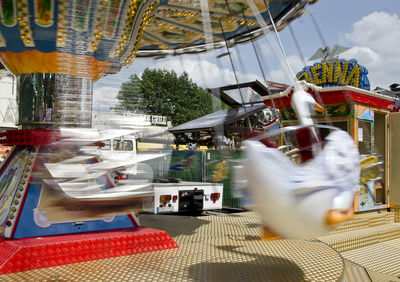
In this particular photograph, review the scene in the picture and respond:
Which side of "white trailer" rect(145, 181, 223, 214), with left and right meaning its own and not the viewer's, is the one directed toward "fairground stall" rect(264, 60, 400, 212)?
right

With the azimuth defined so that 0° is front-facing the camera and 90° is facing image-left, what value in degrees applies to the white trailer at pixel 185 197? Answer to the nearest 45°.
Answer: approximately 180°

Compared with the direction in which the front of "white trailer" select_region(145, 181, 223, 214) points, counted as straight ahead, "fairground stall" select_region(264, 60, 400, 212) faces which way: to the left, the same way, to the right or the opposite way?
the opposite way

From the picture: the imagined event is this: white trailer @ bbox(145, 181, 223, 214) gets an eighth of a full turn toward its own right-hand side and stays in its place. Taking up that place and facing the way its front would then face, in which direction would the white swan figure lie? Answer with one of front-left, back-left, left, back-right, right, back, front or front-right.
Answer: back-right

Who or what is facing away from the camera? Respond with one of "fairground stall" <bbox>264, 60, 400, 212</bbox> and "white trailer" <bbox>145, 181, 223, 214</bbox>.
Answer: the white trailer

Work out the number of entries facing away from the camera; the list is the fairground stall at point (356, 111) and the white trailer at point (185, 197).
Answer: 1

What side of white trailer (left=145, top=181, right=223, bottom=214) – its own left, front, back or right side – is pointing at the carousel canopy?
back

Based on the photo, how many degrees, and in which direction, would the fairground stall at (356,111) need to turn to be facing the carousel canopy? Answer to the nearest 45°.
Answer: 0° — it already faces it

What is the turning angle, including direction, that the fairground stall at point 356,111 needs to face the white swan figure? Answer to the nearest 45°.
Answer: approximately 45° to its left

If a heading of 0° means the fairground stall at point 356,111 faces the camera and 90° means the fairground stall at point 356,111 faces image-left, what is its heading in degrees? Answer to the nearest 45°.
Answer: approximately 45°
